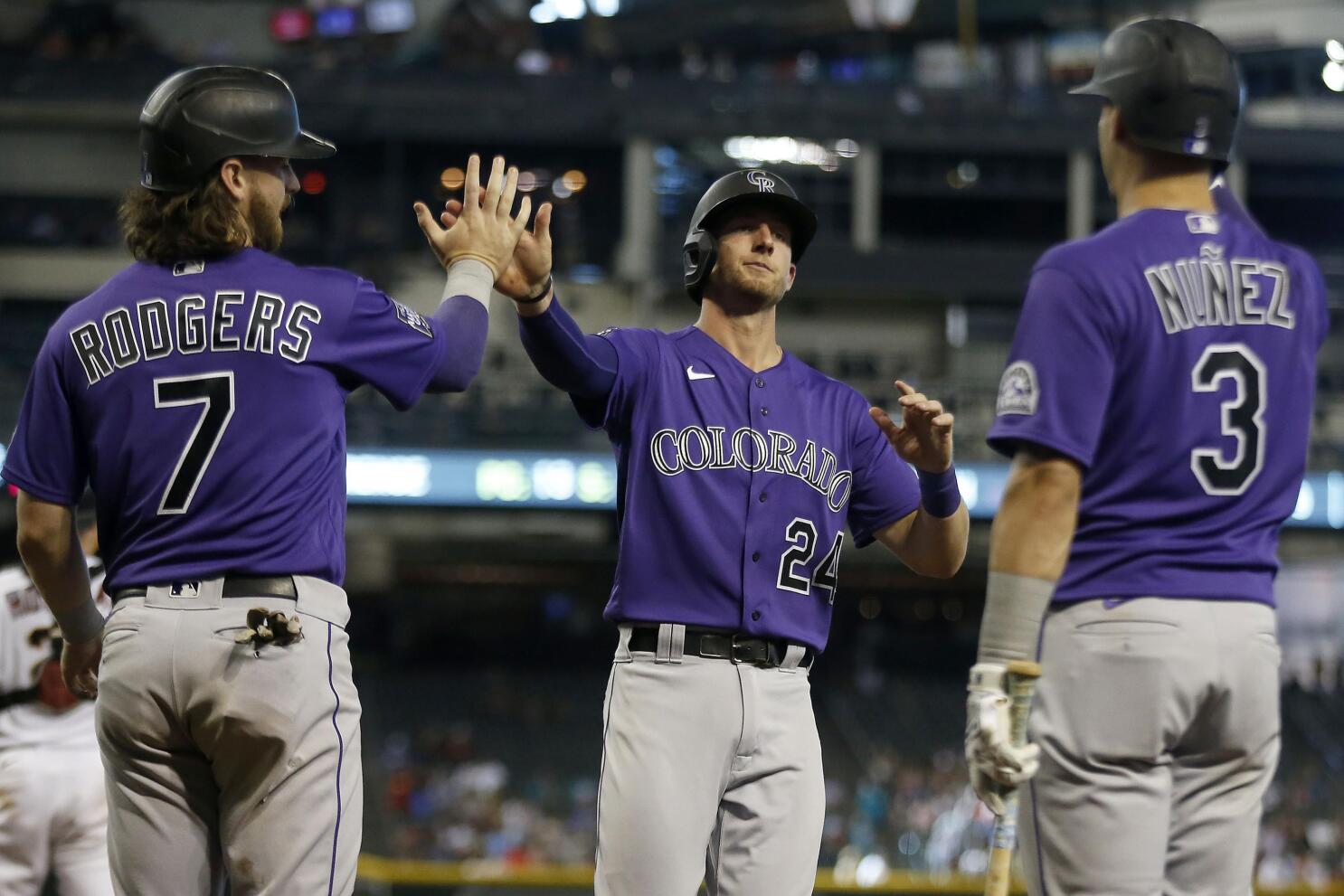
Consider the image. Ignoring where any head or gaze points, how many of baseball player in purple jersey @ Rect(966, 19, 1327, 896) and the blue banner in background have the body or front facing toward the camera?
1

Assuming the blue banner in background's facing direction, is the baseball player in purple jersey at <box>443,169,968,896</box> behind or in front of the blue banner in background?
in front

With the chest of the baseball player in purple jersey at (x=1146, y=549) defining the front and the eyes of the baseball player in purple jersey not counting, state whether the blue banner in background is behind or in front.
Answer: in front

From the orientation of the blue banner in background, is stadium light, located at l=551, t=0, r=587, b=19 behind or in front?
behind

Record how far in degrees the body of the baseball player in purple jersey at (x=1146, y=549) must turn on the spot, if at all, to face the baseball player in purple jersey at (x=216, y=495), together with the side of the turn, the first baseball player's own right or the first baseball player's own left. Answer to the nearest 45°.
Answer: approximately 45° to the first baseball player's own left

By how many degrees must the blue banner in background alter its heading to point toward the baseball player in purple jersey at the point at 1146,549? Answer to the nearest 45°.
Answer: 0° — it already faces them

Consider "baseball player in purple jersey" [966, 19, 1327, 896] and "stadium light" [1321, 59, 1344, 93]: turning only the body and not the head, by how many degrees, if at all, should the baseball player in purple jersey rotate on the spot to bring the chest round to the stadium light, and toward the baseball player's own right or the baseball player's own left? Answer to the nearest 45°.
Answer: approximately 45° to the baseball player's own right

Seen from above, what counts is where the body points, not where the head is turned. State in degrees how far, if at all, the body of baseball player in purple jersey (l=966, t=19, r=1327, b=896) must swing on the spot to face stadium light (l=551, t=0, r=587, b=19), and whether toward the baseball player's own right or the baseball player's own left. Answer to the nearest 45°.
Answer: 0° — they already face it

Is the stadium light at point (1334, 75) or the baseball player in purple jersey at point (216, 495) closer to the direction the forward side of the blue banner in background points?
the baseball player in purple jersey

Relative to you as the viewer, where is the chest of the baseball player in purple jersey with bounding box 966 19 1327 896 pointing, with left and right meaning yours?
facing away from the viewer and to the left of the viewer

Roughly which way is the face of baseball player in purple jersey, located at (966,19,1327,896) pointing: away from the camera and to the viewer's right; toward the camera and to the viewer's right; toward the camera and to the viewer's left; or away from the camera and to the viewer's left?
away from the camera and to the viewer's left

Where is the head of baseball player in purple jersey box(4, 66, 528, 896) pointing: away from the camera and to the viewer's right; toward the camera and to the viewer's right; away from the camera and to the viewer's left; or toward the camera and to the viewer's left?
away from the camera and to the viewer's right

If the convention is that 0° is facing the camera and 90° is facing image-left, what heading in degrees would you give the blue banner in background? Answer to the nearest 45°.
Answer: approximately 0°
